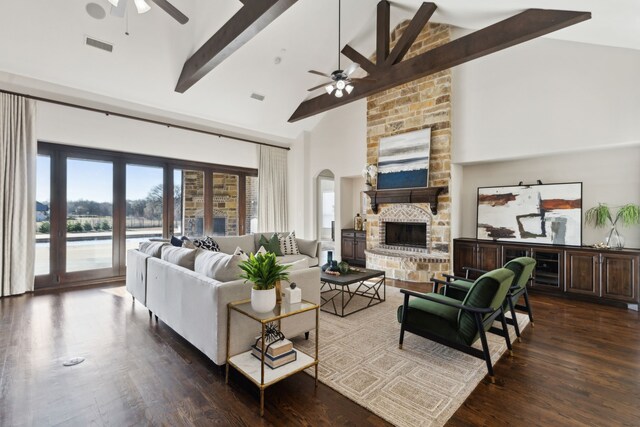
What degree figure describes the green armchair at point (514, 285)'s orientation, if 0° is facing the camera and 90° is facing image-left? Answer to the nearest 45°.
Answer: approximately 135°

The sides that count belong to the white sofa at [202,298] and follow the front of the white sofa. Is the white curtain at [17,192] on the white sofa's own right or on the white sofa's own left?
on the white sofa's own left

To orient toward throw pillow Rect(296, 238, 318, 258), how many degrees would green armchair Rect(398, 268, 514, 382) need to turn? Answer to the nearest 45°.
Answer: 0° — it already faces it

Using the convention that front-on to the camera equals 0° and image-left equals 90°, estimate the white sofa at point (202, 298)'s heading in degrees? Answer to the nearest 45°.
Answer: approximately 225°

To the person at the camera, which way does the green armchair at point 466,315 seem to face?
facing away from the viewer and to the left of the viewer

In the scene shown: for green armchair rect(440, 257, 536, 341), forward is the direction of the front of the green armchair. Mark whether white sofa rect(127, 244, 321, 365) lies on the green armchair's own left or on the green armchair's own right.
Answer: on the green armchair's own left

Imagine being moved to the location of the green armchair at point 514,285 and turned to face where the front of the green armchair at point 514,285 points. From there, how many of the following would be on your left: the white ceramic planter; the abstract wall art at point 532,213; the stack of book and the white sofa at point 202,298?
3

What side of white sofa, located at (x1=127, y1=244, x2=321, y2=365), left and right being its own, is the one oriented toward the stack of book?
right

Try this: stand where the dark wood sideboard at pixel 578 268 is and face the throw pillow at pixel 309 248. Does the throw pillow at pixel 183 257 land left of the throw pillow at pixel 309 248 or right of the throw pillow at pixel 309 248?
left
